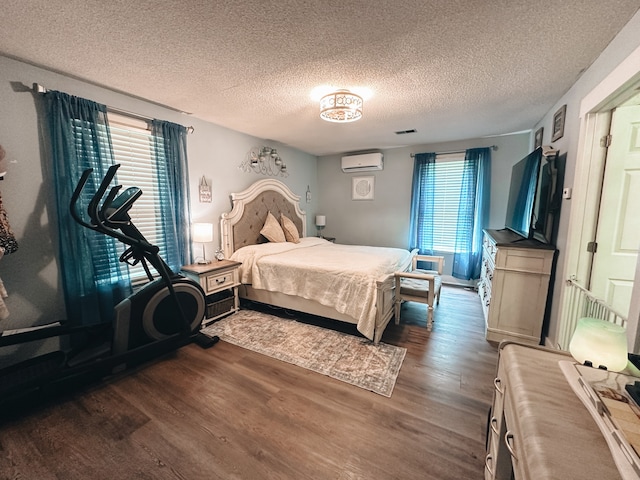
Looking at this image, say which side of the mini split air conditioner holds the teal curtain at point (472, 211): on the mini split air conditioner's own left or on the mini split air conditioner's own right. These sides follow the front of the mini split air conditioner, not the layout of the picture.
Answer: on the mini split air conditioner's own left

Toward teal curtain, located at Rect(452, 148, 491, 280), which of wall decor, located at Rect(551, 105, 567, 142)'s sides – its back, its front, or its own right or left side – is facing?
right

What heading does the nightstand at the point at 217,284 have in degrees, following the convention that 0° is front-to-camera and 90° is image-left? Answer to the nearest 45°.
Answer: approximately 315°

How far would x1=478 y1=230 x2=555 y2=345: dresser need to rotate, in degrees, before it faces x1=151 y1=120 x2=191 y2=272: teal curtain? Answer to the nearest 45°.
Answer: approximately 45° to its left

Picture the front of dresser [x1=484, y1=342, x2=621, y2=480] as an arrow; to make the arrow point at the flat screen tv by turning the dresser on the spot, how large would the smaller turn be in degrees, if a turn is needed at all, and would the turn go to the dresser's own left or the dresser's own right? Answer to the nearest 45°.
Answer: approximately 90° to the dresser's own right

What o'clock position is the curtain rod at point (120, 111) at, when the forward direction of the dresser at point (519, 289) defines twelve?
The curtain rod is roughly at 11 o'clock from the dresser.

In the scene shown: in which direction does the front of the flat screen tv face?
to the viewer's left

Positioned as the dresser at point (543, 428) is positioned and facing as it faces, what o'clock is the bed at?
The bed is roughly at 1 o'clock from the dresser.

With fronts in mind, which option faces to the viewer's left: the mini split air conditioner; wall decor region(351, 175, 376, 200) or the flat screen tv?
the flat screen tv

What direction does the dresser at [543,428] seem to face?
to the viewer's left

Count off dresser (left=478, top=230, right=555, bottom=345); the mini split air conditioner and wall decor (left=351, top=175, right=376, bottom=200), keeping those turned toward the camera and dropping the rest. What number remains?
2

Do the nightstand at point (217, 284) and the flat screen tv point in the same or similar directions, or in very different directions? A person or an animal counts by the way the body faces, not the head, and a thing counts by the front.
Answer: very different directions

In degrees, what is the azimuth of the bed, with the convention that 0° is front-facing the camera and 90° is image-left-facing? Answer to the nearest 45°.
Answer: approximately 315°

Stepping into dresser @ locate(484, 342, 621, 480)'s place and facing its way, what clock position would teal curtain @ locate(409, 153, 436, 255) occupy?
The teal curtain is roughly at 2 o'clock from the dresser.

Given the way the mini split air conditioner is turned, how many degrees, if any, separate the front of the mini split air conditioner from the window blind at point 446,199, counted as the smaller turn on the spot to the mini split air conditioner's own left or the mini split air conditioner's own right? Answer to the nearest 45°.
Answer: approximately 90° to the mini split air conditioner's own left

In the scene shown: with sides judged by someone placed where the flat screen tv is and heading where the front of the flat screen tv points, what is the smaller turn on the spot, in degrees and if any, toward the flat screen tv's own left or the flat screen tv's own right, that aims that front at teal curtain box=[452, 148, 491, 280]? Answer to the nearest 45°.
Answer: approximately 45° to the flat screen tv's own right
